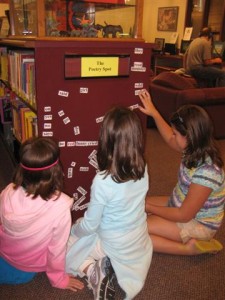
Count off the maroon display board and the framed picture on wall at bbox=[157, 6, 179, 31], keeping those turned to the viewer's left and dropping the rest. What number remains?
0

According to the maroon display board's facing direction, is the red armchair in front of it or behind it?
behind

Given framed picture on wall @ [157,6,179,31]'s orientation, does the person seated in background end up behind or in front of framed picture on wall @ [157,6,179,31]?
in front

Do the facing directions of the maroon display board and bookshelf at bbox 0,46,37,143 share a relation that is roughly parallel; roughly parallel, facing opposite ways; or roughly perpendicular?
roughly perpendicular

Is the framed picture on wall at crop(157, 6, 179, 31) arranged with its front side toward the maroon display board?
yes

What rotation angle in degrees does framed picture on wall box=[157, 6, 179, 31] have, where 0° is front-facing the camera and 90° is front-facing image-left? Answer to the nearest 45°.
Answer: approximately 0°
